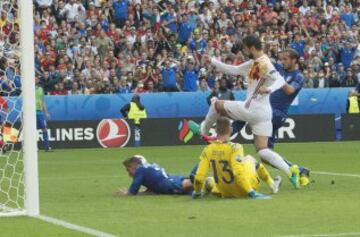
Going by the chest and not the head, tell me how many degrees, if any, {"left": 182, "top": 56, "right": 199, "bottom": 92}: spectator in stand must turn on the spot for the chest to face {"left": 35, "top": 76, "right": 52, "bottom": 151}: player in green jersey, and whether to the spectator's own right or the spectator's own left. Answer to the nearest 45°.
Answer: approximately 45° to the spectator's own right

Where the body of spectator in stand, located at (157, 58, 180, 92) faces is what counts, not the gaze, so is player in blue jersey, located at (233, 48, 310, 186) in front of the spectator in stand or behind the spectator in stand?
in front

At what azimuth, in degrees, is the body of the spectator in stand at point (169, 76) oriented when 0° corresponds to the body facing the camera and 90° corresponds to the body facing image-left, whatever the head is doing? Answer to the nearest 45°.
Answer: approximately 0°

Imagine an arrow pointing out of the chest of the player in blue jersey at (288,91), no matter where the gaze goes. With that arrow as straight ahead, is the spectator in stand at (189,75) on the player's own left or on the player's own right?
on the player's own right

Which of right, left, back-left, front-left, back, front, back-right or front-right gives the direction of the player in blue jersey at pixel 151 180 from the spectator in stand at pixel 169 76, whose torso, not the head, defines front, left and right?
front

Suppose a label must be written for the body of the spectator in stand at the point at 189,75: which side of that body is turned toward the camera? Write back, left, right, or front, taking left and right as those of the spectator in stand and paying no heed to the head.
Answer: front

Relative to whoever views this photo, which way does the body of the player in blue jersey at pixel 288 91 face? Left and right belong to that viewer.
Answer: facing the viewer and to the left of the viewer

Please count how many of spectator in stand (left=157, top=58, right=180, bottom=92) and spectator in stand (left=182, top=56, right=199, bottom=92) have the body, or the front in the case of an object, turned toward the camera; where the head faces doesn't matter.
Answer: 2

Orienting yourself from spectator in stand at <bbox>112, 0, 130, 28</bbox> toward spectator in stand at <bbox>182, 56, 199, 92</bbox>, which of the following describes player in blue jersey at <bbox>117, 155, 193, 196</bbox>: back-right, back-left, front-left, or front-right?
front-right

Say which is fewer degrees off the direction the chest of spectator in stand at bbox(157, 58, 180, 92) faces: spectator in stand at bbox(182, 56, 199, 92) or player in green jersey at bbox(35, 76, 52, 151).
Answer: the player in green jersey

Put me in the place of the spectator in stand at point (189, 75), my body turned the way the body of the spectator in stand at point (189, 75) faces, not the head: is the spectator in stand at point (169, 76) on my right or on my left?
on my right
